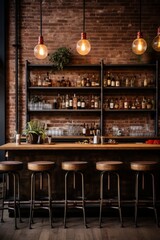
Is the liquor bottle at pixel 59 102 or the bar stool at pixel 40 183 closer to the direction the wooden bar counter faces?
the bar stool

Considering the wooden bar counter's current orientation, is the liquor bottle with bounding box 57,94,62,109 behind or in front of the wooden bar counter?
behind

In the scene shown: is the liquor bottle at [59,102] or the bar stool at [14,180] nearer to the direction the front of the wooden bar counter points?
the bar stool

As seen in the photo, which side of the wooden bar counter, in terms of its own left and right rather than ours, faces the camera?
front
